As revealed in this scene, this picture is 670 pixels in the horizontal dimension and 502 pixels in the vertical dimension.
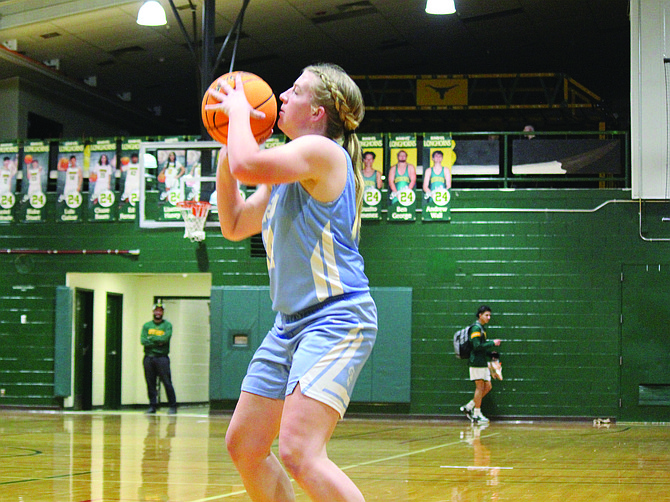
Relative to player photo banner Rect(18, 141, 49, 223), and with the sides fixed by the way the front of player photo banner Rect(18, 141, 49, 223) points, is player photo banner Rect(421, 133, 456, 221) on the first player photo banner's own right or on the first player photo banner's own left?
on the first player photo banner's own left

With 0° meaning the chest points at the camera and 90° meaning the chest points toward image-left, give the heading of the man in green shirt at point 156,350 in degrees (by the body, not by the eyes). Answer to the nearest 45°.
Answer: approximately 0°

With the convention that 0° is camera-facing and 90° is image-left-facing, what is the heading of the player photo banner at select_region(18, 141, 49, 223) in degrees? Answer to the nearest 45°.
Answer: approximately 0°

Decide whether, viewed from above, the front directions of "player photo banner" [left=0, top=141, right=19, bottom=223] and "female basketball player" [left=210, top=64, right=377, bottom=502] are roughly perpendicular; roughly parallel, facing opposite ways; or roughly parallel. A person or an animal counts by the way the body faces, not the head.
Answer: roughly perpendicular

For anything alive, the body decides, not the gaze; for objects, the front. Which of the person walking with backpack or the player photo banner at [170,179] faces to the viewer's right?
the person walking with backpack

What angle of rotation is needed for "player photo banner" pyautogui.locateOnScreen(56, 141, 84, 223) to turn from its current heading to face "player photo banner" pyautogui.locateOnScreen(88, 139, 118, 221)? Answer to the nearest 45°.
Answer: approximately 45° to its left

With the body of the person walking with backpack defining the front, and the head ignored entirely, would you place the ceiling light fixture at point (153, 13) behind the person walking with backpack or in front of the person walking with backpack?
behind

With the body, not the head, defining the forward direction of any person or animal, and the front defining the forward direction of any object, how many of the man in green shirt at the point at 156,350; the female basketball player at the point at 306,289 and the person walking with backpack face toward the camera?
1
